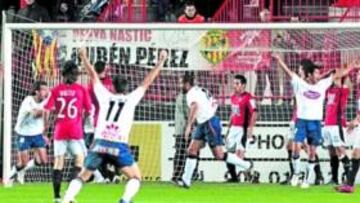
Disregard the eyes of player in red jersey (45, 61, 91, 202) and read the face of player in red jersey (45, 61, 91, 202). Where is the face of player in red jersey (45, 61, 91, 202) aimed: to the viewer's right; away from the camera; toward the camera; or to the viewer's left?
away from the camera

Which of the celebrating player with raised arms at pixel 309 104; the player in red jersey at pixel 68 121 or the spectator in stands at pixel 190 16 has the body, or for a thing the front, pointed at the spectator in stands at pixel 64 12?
the player in red jersey

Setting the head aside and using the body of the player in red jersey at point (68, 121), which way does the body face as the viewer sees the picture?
away from the camera

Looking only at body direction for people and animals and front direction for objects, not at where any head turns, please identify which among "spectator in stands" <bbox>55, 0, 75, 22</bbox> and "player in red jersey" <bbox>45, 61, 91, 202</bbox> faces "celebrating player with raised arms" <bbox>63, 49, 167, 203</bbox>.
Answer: the spectator in stands

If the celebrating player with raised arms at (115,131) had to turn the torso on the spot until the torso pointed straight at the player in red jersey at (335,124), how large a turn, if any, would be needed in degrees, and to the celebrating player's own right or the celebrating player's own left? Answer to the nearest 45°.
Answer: approximately 45° to the celebrating player's own right

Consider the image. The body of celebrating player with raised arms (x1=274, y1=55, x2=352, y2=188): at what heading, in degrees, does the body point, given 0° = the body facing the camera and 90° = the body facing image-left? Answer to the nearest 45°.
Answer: approximately 0°
